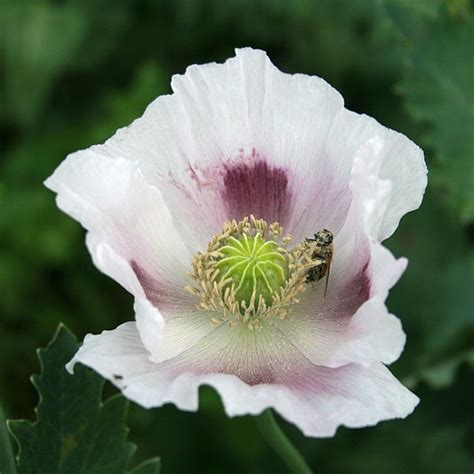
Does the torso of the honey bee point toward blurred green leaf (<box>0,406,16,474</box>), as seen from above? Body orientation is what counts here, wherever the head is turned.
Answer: no

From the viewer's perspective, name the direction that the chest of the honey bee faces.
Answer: to the viewer's left

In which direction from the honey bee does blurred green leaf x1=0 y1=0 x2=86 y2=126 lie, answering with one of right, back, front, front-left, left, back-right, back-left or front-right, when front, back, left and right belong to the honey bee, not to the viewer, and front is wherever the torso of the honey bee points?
front-left
